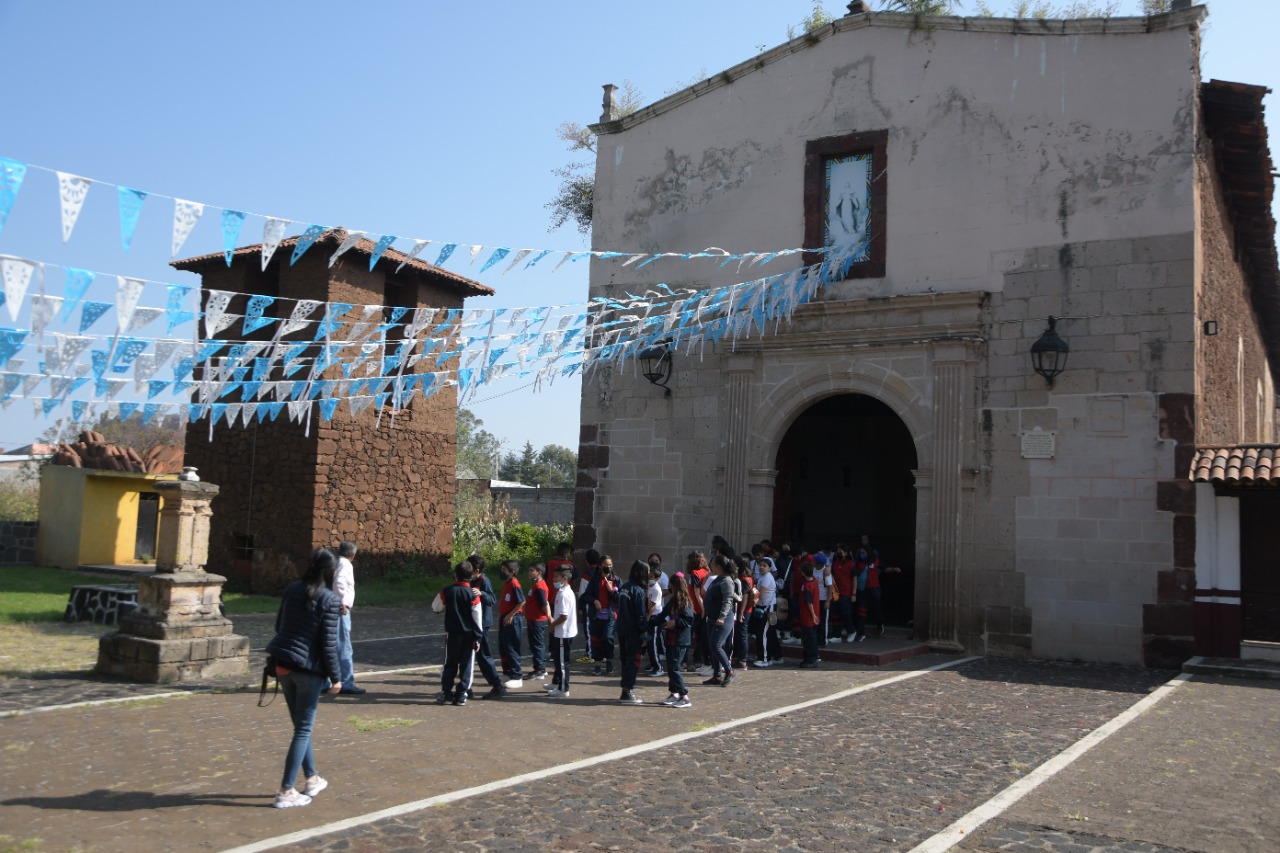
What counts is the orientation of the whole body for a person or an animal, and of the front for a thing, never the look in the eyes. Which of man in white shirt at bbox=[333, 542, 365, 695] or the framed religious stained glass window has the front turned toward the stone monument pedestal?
the framed religious stained glass window

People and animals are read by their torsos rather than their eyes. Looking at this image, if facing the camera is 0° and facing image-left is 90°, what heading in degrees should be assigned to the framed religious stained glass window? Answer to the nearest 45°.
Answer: approximately 45°

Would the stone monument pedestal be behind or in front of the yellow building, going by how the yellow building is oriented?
in front

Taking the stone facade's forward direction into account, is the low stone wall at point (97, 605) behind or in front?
in front

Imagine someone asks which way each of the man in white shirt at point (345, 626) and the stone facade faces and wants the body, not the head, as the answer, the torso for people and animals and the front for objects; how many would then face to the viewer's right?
1

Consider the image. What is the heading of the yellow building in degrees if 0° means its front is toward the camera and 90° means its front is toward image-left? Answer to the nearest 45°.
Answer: approximately 315°

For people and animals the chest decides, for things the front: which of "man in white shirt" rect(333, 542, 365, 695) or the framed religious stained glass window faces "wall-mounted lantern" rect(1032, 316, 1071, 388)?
the man in white shirt

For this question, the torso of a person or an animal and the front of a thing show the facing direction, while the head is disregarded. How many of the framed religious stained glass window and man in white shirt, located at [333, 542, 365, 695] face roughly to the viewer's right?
1

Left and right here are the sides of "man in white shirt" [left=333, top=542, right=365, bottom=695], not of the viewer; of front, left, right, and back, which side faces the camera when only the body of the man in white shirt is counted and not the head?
right

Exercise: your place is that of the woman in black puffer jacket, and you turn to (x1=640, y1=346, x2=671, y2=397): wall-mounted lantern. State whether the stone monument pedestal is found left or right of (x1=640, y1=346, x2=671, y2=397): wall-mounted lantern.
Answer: left

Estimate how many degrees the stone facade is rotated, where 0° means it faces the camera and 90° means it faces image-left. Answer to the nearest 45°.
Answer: approximately 45°

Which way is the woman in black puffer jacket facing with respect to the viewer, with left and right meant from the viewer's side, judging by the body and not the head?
facing away from the viewer and to the right of the viewer

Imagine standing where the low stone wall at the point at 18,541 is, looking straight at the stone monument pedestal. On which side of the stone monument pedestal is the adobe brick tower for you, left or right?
left

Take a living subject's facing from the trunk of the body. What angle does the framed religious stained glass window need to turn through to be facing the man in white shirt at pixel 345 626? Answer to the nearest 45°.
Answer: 0° — it already faces them

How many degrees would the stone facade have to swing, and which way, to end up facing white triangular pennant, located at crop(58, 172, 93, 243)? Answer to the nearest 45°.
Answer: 0° — it already faces it
